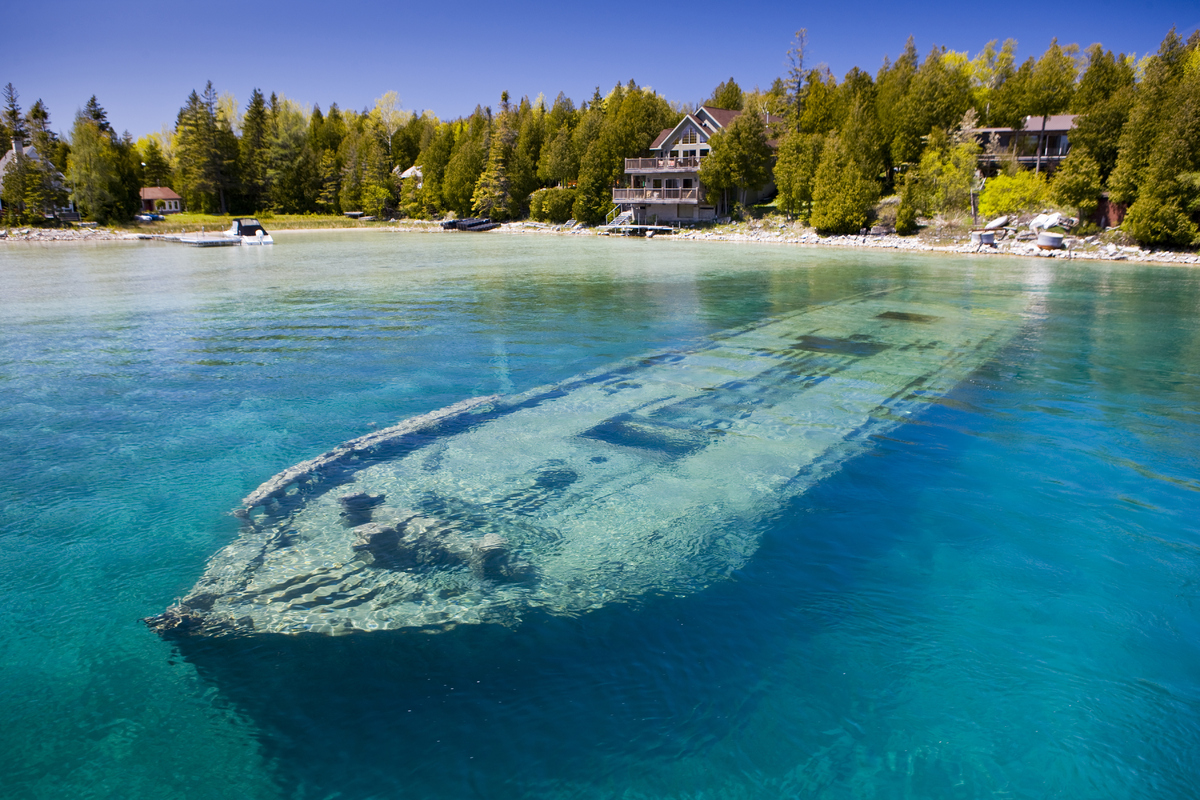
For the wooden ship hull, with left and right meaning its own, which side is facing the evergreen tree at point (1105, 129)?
back

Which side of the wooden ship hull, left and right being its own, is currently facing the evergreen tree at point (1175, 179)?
back

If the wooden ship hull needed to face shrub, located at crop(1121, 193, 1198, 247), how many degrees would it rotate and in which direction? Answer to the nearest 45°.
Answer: approximately 180°

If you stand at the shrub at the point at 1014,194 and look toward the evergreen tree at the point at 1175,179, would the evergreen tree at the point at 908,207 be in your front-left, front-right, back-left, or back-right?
back-right

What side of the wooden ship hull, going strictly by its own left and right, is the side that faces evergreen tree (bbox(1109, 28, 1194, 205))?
back

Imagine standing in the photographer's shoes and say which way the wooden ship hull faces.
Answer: facing the viewer and to the left of the viewer

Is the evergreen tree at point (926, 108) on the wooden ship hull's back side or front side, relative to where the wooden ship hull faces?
on the back side

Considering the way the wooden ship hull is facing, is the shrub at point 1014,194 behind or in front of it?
behind

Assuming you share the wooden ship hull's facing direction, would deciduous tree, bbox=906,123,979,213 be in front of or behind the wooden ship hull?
behind
